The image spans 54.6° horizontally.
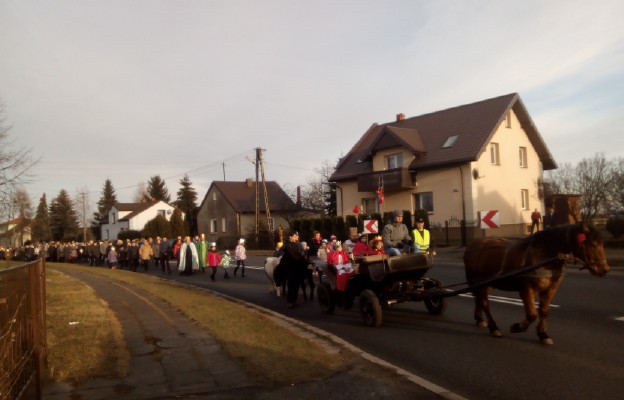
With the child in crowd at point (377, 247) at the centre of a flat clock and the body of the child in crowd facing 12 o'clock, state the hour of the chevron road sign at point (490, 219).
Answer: The chevron road sign is roughly at 8 o'clock from the child in crowd.

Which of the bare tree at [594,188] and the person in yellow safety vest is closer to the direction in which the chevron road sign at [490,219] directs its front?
the person in yellow safety vest

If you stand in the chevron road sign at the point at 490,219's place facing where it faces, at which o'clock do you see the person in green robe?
The person in green robe is roughly at 3 o'clock from the chevron road sign.

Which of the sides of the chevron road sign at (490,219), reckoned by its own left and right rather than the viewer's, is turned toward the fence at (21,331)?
front
